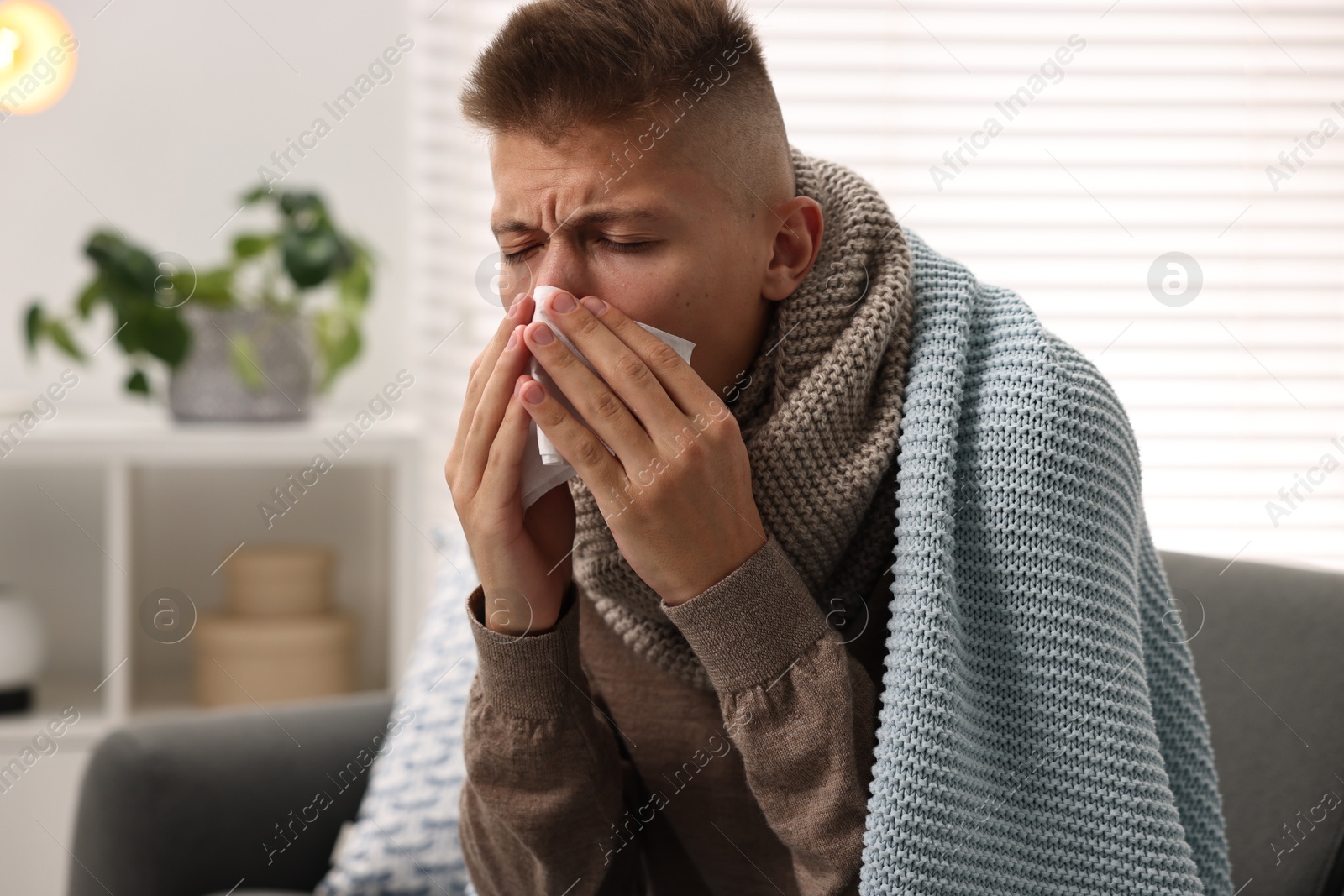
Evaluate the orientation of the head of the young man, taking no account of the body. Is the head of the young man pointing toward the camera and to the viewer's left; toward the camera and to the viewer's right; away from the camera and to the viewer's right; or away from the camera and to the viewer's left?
toward the camera and to the viewer's left

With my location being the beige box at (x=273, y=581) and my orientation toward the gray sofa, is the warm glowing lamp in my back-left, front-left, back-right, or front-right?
back-right

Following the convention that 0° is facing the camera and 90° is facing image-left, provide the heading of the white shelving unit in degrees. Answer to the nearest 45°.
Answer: approximately 0°

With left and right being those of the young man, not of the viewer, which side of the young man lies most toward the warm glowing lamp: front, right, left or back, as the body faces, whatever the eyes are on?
right

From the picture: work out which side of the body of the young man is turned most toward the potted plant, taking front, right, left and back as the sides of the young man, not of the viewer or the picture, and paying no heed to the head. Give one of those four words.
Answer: right

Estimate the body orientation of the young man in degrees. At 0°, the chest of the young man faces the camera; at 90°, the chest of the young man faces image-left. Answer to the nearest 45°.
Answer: approximately 45°

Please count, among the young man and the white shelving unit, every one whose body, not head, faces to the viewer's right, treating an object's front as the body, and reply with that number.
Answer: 0
